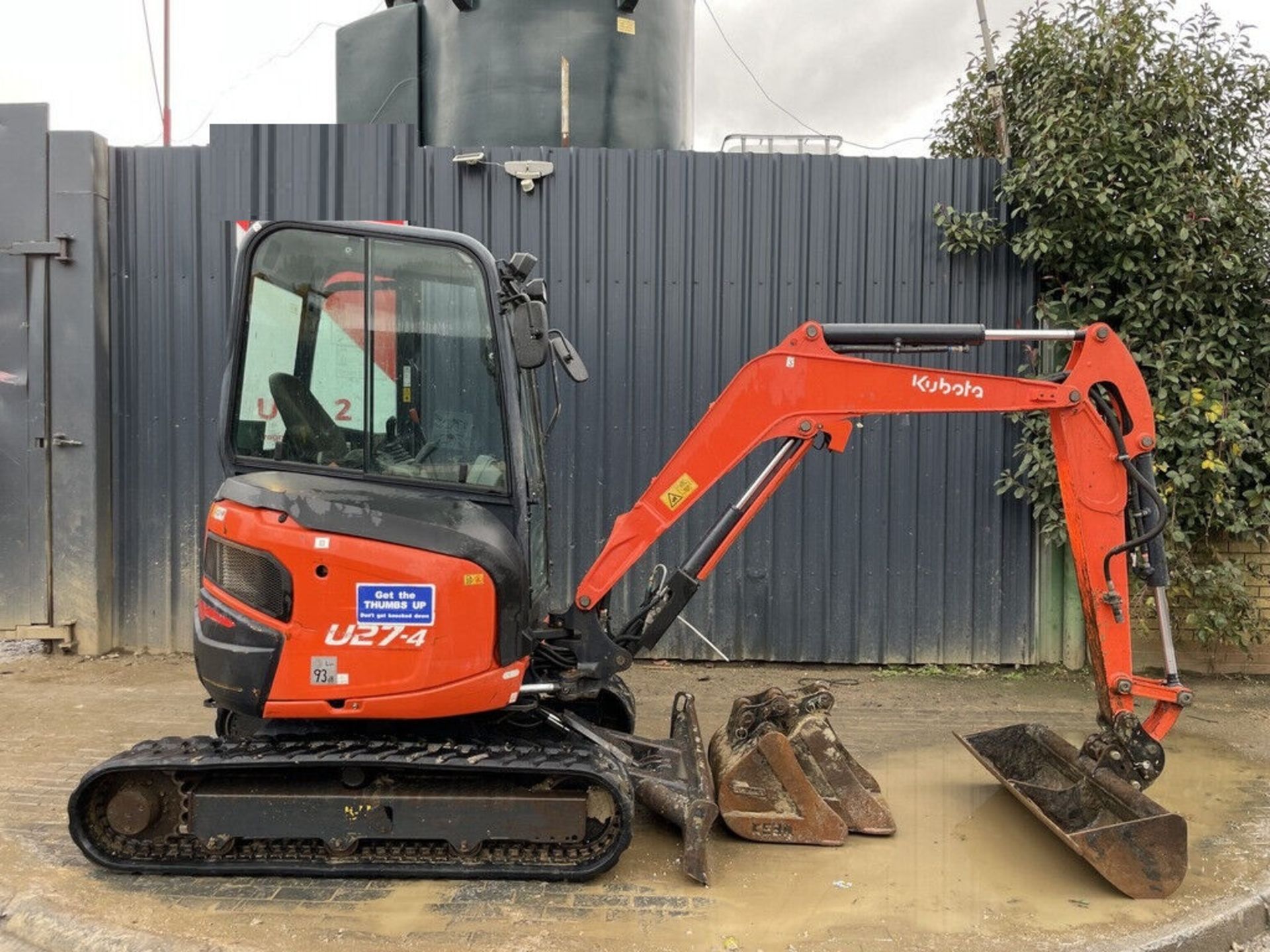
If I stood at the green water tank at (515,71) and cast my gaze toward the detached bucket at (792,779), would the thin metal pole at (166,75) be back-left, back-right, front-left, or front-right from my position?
back-right

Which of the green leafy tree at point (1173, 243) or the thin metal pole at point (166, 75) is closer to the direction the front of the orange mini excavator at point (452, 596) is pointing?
the green leafy tree

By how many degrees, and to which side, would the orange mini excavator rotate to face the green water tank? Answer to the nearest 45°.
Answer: approximately 90° to its left

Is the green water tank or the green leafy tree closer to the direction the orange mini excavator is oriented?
the green leafy tree

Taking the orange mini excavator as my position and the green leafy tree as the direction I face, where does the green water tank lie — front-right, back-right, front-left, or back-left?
front-left

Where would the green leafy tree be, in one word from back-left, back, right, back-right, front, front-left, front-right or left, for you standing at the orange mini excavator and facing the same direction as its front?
front-left

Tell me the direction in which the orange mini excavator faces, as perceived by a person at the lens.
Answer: facing to the right of the viewer

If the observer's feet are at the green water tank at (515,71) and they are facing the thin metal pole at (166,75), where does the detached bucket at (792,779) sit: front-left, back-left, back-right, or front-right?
back-left

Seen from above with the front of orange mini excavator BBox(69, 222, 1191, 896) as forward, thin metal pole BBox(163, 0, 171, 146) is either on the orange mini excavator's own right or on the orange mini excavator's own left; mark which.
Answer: on the orange mini excavator's own left
